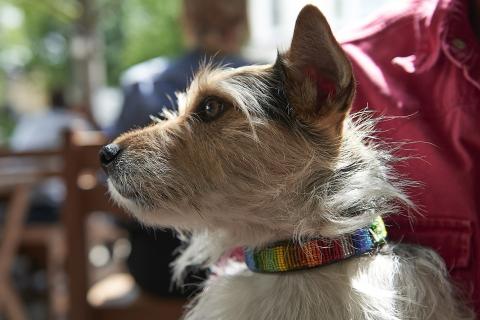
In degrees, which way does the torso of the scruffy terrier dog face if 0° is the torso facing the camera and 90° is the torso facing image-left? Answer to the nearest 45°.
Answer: approximately 90°

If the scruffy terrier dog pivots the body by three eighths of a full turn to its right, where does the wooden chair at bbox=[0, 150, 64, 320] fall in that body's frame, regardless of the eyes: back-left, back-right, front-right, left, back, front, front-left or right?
left

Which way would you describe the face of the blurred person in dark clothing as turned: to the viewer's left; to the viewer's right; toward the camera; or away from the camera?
away from the camera
